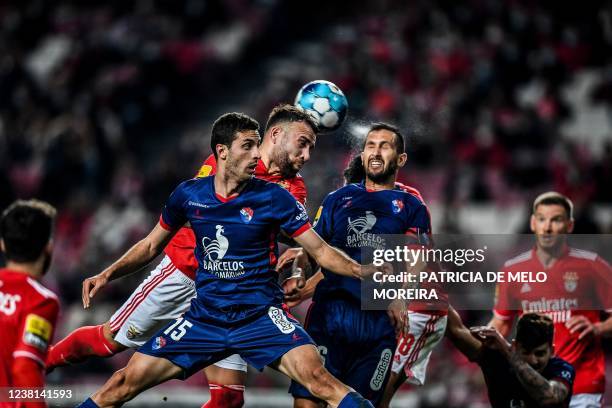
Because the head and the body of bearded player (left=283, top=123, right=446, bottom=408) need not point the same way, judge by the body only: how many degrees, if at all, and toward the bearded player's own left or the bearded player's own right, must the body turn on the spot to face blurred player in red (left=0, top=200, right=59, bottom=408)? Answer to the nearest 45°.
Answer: approximately 45° to the bearded player's own right

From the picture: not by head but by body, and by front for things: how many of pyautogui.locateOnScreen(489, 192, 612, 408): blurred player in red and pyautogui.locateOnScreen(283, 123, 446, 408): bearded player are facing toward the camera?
2

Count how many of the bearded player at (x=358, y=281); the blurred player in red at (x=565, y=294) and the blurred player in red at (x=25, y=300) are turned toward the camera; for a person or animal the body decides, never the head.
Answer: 2

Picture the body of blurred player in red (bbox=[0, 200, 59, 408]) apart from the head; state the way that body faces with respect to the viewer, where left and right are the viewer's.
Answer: facing away from the viewer and to the right of the viewer

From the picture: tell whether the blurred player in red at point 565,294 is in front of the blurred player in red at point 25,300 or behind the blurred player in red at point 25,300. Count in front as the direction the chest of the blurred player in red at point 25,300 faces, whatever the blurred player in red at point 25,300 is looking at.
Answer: in front

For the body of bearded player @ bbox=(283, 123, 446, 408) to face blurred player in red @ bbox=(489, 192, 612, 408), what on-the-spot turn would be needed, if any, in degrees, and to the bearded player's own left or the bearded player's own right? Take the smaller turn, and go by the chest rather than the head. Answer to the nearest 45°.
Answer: approximately 135° to the bearded player's own left

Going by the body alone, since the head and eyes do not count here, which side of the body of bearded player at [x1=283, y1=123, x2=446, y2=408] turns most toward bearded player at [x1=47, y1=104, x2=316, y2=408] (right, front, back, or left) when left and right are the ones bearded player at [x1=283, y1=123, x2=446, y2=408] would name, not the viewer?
right

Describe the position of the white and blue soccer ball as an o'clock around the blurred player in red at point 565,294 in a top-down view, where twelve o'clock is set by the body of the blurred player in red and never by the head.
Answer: The white and blue soccer ball is roughly at 2 o'clock from the blurred player in red.
